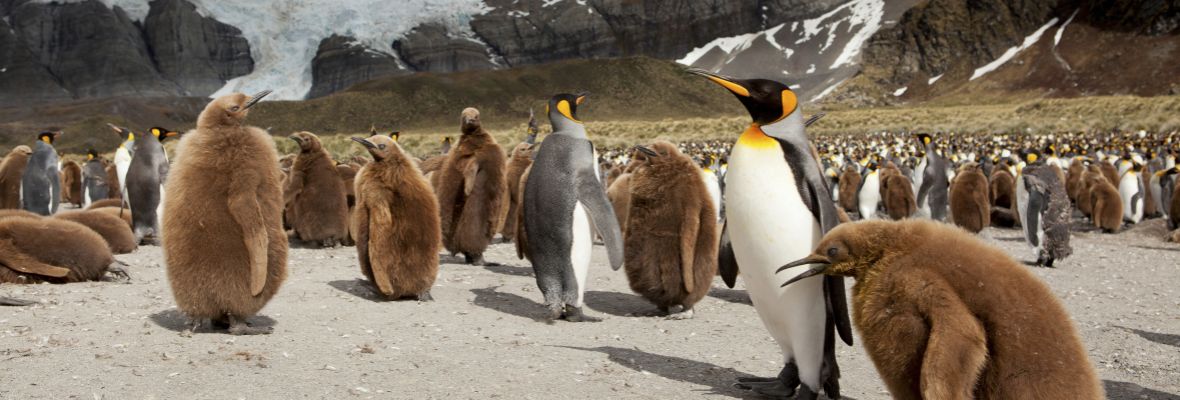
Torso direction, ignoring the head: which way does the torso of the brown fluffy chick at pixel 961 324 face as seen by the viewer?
to the viewer's left

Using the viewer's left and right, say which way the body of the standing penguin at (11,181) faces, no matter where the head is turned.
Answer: facing to the right of the viewer

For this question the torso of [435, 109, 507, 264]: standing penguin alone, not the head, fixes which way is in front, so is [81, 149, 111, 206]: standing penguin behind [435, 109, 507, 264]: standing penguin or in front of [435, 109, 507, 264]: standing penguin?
behind
